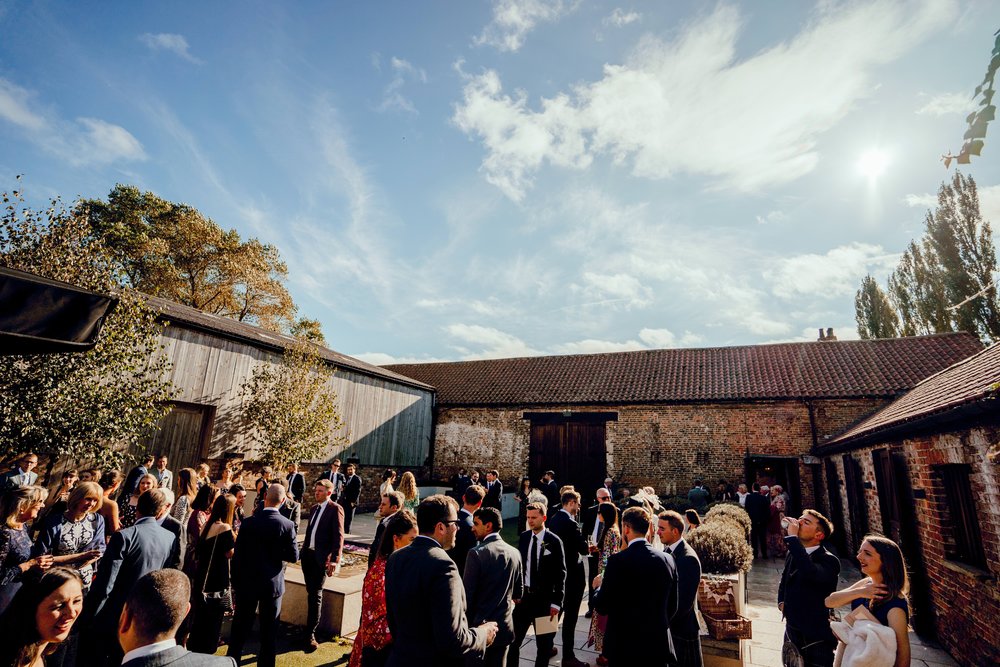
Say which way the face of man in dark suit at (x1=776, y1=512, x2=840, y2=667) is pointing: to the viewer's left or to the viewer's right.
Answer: to the viewer's left

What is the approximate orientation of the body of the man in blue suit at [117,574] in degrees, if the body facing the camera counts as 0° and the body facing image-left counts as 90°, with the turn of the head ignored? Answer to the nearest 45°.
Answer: approximately 180°

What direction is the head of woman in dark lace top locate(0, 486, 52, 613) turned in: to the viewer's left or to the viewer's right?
to the viewer's right

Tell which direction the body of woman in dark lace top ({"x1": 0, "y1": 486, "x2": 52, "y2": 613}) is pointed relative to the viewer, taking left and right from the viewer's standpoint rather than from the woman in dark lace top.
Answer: facing to the right of the viewer

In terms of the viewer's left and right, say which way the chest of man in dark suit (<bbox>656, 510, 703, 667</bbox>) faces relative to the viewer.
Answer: facing to the left of the viewer

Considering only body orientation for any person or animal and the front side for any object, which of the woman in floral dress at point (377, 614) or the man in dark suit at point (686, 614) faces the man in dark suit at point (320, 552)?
the man in dark suit at point (686, 614)

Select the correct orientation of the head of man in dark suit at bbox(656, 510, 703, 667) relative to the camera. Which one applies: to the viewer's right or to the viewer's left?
to the viewer's left

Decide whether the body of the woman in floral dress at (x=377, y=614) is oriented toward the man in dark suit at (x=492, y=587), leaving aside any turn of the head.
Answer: yes

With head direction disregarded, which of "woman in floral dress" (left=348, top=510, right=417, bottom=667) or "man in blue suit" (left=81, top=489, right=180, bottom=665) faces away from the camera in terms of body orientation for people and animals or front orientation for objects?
the man in blue suit

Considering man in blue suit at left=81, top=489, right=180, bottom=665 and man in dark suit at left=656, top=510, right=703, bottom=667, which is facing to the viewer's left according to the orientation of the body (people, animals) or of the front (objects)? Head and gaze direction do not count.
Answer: the man in dark suit

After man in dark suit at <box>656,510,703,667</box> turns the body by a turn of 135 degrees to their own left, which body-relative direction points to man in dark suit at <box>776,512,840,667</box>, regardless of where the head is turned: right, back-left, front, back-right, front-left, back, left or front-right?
front-left

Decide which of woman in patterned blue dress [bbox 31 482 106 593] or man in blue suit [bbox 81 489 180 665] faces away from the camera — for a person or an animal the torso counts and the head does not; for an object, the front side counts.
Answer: the man in blue suit
